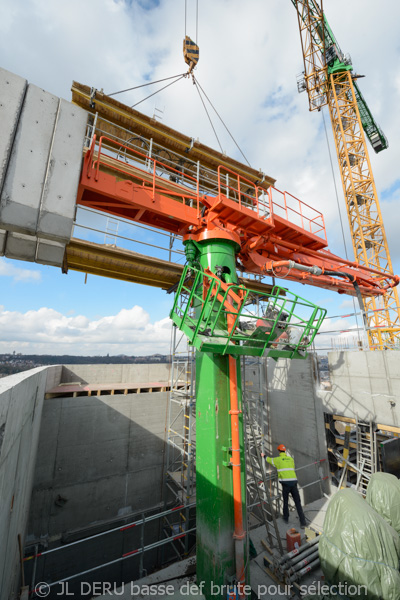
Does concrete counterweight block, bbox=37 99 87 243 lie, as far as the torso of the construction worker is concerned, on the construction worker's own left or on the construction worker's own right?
on the construction worker's own left

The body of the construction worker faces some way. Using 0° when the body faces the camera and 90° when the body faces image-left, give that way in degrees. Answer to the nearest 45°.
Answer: approximately 135°

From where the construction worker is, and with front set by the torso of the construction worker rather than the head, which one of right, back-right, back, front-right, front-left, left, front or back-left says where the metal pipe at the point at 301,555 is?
back-left

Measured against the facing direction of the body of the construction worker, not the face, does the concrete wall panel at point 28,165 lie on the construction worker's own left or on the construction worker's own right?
on the construction worker's own left

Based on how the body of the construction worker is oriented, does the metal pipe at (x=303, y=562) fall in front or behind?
behind

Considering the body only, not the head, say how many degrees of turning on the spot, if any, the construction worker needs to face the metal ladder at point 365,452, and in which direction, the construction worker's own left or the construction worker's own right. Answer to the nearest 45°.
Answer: approximately 90° to the construction worker's own right

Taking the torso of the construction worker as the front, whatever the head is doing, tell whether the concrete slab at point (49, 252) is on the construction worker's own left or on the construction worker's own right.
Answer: on the construction worker's own left

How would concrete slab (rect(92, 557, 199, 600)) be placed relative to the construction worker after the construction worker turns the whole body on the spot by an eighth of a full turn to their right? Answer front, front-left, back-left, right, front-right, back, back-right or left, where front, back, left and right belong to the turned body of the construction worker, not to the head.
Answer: back-left

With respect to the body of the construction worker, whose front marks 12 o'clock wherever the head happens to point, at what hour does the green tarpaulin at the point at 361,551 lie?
The green tarpaulin is roughly at 5 o'clock from the construction worker.

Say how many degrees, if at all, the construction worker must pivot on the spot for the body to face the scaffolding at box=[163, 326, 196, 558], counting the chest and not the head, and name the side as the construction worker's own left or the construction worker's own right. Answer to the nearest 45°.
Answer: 0° — they already face it

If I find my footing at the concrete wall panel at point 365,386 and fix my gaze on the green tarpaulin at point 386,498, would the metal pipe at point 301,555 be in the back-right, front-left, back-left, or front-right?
front-right

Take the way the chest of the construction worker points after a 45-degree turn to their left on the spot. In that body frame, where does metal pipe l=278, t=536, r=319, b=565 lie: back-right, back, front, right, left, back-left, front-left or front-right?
left

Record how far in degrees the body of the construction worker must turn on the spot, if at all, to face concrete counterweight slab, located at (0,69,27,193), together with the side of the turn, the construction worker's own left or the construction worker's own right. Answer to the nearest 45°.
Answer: approximately 90° to the construction worker's own left

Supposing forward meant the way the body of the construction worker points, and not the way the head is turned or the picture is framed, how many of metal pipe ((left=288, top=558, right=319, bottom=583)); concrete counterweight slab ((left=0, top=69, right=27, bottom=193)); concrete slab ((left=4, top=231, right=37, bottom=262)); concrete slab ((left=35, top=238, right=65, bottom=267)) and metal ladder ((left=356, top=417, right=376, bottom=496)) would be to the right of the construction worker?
1
